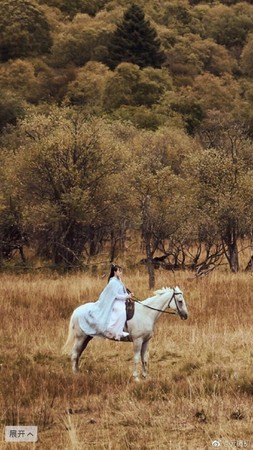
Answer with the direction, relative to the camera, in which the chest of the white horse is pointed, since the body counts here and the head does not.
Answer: to the viewer's right
